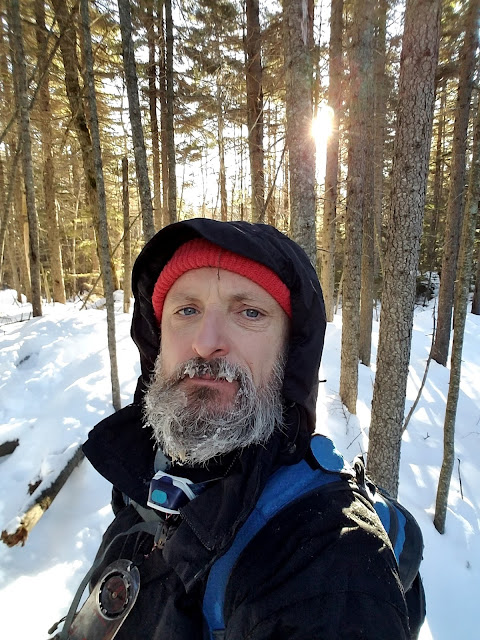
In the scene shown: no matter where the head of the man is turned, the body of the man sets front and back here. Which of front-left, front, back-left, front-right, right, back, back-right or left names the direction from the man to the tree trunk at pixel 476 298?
back

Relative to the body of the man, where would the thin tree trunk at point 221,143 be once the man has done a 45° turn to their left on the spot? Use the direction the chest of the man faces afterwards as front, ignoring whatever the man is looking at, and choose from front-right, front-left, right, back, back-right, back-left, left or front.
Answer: back

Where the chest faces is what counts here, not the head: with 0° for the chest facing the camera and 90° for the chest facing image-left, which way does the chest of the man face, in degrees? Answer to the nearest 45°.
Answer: approximately 45°

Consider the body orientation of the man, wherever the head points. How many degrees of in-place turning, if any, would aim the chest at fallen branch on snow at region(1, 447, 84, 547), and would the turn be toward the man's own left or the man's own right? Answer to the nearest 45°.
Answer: approximately 90° to the man's own right

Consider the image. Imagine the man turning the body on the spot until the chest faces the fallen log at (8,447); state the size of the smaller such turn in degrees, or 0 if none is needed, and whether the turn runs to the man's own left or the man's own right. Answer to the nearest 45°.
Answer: approximately 90° to the man's own right
